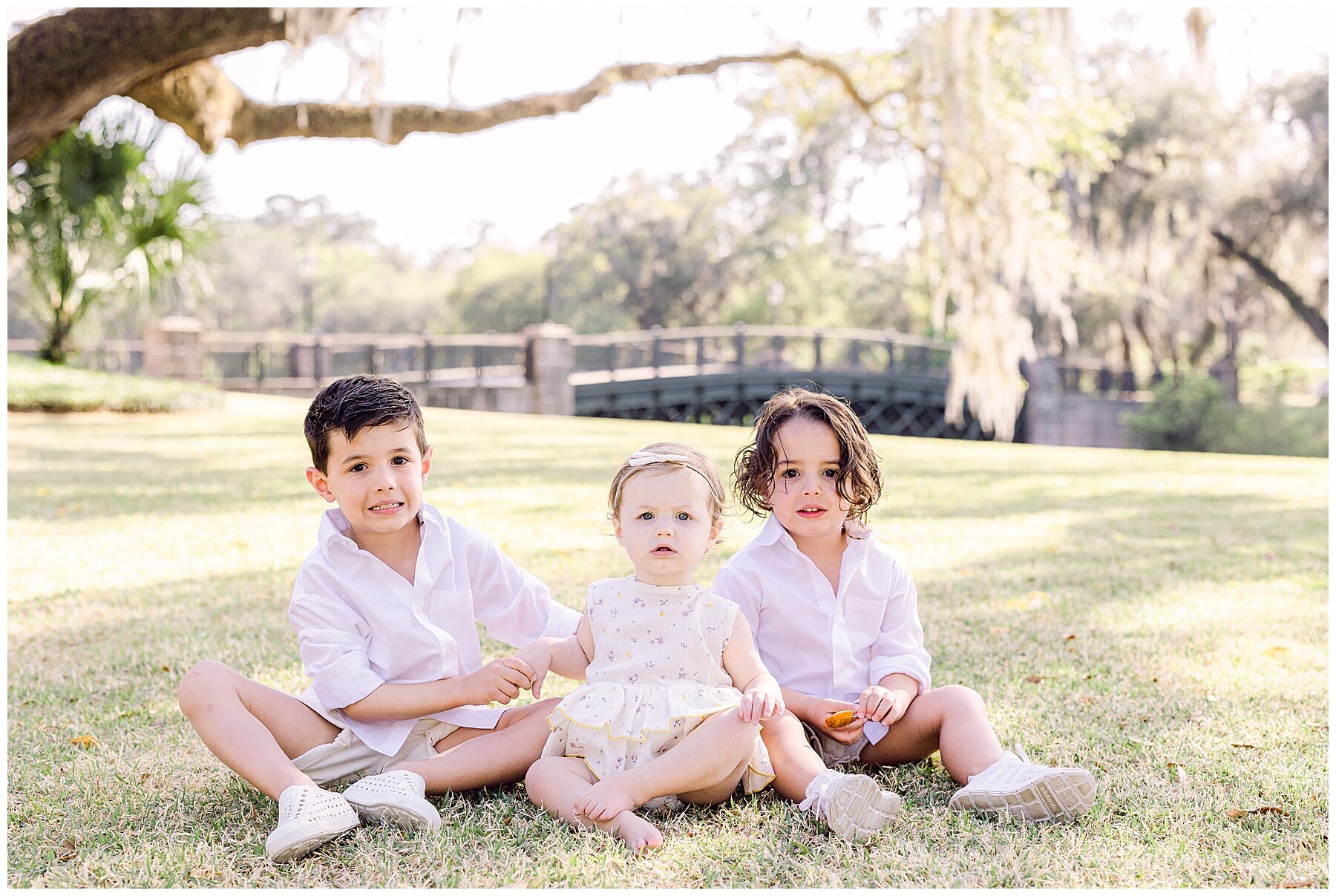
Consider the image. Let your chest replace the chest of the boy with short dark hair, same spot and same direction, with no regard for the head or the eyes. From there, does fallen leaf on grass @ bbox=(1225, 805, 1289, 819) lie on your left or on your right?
on your left

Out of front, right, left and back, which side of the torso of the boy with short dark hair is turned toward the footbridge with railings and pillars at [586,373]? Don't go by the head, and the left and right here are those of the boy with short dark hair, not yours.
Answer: back

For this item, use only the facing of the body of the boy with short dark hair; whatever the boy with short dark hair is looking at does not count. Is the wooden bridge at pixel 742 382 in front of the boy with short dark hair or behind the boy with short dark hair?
behind

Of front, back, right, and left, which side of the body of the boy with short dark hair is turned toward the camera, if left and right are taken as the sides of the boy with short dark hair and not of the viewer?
front

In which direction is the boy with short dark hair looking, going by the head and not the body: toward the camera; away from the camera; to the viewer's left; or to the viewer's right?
toward the camera

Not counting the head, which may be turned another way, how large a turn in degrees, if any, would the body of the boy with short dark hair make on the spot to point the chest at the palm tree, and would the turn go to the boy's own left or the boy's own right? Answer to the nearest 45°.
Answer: approximately 180°

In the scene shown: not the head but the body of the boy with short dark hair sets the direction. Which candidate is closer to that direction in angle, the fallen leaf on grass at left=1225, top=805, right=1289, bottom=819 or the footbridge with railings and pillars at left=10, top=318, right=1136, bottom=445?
the fallen leaf on grass

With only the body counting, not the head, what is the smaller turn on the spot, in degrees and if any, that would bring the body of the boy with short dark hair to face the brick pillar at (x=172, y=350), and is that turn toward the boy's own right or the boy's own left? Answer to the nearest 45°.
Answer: approximately 180°

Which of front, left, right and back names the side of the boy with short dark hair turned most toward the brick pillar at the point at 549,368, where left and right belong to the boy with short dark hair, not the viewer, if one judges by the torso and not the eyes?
back
